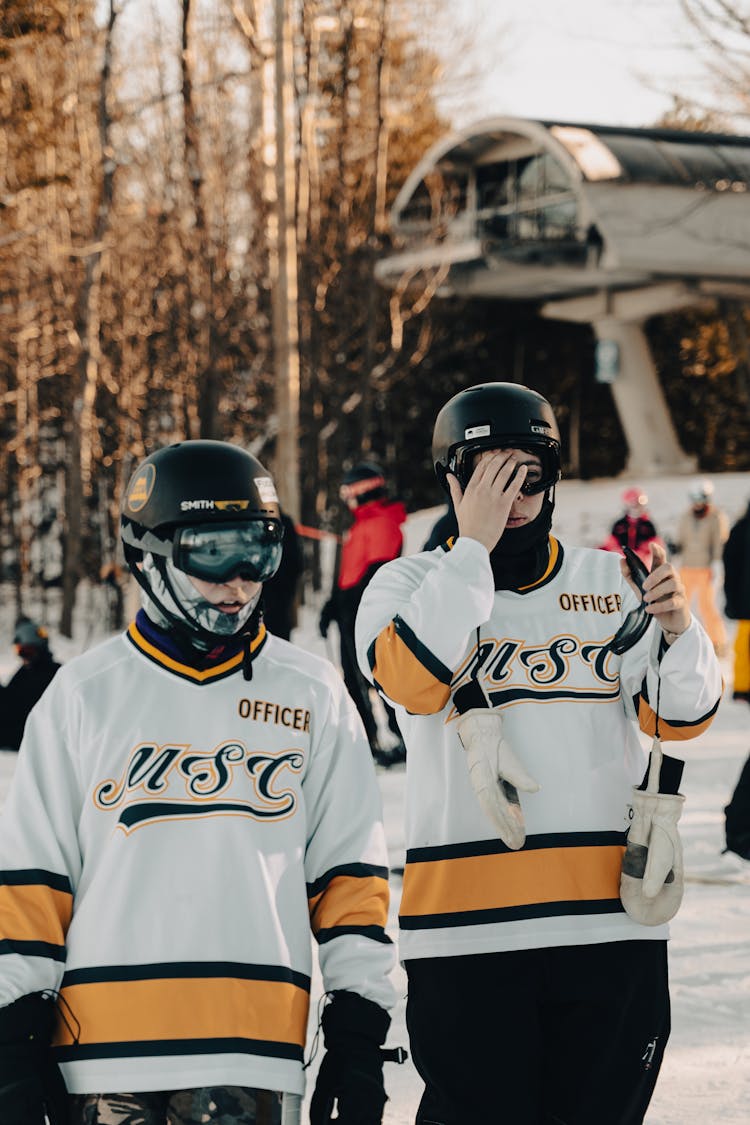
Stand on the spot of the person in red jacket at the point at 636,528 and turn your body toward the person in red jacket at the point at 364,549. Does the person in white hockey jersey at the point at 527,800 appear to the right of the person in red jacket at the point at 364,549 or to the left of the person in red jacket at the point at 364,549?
left

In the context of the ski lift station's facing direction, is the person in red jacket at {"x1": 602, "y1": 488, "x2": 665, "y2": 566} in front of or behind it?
in front

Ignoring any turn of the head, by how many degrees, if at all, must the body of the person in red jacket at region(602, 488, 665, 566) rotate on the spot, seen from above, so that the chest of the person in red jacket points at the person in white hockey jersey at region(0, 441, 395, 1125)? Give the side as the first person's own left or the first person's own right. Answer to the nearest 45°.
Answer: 0° — they already face them

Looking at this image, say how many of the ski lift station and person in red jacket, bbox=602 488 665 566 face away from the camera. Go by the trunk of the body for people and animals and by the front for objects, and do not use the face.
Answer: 0

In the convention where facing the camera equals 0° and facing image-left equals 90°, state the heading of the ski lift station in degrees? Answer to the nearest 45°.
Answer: approximately 45°

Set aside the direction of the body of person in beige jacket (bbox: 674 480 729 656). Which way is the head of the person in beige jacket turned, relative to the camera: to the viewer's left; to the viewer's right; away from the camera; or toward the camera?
toward the camera

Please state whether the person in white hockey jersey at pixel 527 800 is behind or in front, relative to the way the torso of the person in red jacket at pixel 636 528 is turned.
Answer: in front

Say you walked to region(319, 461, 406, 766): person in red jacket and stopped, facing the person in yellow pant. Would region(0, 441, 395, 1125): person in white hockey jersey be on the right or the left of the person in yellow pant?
right

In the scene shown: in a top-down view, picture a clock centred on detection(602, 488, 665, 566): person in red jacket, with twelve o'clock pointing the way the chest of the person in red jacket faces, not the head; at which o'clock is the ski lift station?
The ski lift station is roughly at 6 o'clock from the person in red jacket.

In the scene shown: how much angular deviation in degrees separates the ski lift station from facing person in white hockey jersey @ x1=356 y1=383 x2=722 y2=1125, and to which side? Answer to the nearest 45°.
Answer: approximately 45° to its left

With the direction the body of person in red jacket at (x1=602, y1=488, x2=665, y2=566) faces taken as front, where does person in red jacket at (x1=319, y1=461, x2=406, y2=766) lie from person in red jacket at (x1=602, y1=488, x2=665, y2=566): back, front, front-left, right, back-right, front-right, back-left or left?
front-right

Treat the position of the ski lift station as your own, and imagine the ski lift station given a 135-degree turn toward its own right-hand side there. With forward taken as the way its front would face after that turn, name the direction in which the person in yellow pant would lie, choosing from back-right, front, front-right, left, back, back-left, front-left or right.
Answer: back

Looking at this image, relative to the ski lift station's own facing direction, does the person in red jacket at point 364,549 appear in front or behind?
in front

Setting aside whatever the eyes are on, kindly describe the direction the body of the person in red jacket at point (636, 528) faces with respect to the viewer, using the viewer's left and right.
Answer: facing the viewer
